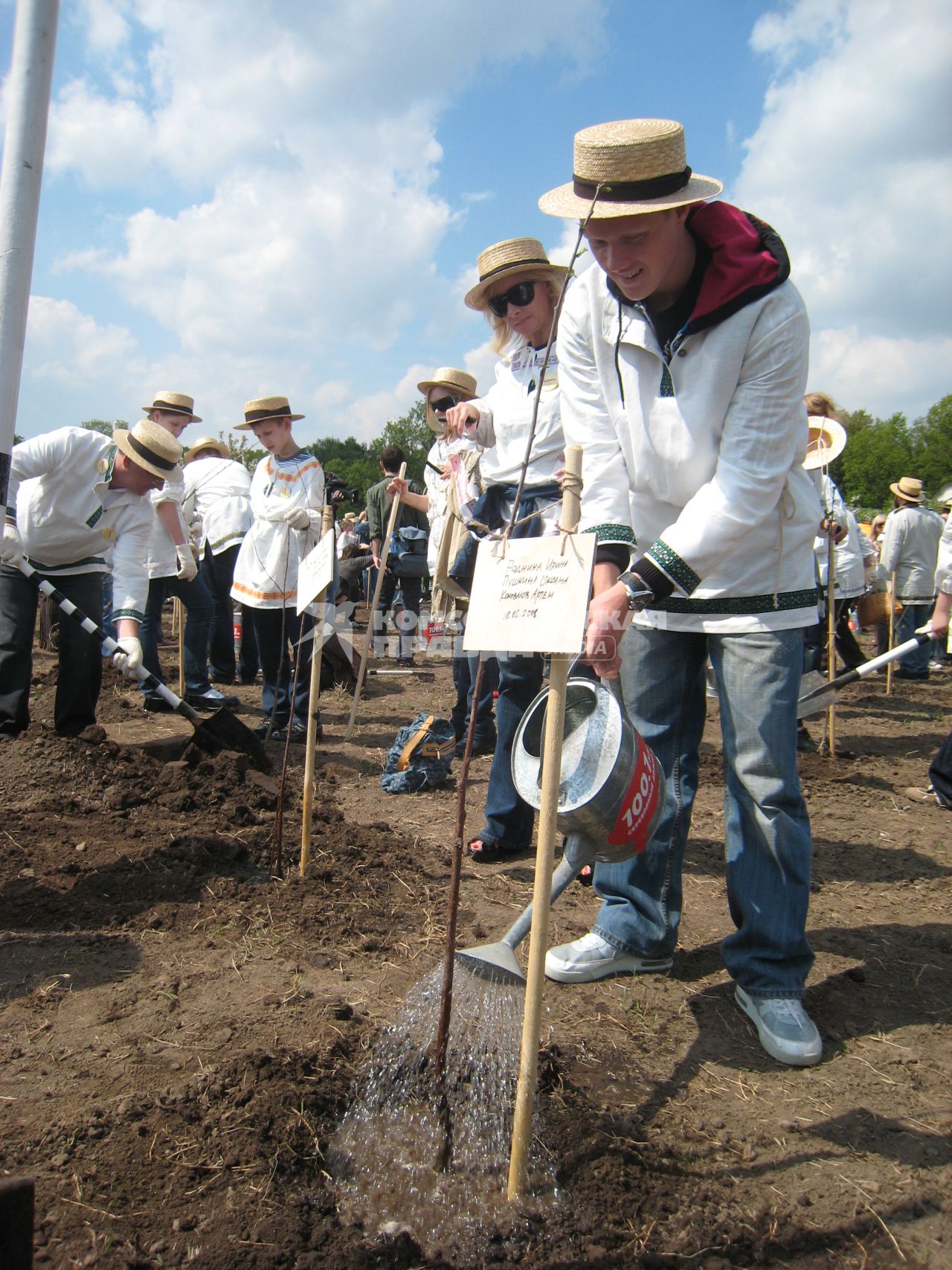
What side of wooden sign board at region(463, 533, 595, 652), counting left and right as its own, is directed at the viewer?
front

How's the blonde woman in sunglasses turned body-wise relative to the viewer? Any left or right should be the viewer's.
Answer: facing the viewer and to the left of the viewer

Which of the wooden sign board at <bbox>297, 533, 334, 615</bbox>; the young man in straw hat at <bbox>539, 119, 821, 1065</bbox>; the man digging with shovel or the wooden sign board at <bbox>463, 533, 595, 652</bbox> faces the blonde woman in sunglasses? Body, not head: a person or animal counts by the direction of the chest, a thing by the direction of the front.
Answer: the man digging with shovel

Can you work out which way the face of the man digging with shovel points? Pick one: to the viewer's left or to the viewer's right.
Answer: to the viewer's right

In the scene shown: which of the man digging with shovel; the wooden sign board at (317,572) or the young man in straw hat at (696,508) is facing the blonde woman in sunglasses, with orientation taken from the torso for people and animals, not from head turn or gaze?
the man digging with shovel

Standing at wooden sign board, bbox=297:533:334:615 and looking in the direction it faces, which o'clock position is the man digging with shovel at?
The man digging with shovel is roughly at 3 o'clock from the wooden sign board.

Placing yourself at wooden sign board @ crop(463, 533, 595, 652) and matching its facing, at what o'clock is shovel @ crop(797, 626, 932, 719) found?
The shovel is roughly at 7 o'clock from the wooden sign board.

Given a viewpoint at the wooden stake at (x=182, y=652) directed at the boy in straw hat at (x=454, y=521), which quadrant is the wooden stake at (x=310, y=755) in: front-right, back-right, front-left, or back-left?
front-right

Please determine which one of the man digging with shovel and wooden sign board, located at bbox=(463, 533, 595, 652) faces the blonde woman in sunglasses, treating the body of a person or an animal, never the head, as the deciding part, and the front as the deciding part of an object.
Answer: the man digging with shovel

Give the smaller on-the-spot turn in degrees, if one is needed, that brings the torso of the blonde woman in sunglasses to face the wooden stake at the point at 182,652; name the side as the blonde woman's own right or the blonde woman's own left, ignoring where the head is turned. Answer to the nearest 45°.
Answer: approximately 90° to the blonde woman's own right

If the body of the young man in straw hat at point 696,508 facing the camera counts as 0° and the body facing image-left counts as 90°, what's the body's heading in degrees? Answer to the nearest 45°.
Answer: approximately 45°

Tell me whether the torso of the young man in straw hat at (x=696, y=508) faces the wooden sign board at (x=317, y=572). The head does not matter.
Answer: no

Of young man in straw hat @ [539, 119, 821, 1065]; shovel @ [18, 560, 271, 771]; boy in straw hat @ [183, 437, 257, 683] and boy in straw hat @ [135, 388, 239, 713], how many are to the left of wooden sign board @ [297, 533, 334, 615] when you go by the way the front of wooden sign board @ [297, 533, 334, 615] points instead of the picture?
1

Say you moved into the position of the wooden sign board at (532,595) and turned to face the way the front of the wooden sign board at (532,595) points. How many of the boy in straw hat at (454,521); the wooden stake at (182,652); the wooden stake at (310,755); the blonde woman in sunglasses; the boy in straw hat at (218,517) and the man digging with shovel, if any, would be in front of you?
0

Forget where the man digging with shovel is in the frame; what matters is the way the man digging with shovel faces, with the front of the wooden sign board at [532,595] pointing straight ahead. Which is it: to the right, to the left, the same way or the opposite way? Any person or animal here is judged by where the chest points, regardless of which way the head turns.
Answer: to the left

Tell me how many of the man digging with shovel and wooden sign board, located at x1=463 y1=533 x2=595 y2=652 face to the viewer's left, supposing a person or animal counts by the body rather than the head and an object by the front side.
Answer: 0
